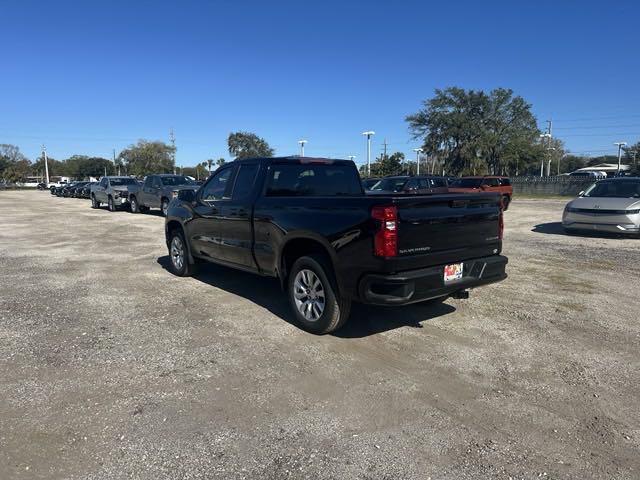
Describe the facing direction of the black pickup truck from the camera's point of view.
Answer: facing away from the viewer and to the left of the viewer

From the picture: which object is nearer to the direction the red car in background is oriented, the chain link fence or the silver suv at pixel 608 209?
the silver suv

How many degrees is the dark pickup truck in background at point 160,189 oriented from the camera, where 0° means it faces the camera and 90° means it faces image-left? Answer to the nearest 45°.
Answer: approximately 315°

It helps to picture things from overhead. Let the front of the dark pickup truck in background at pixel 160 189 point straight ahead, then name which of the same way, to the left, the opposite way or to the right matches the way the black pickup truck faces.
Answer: the opposite way

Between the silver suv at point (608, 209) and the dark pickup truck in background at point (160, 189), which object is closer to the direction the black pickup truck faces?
the dark pickup truck in background

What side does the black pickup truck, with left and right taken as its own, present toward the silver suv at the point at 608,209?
right

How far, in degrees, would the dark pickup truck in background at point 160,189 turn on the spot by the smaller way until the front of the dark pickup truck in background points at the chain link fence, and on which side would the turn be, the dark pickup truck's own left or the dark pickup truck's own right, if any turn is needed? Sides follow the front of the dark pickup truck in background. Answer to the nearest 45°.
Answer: approximately 90° to the dark pickup truck's own left

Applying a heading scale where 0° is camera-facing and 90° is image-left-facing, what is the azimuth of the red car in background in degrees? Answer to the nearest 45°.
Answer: approximately 45°

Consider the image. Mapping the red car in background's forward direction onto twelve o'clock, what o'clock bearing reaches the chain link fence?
The chain link fence is roughly at 5 o'clock from the red car in background.

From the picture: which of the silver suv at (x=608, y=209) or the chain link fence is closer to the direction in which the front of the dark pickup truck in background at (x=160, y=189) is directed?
the silver suv

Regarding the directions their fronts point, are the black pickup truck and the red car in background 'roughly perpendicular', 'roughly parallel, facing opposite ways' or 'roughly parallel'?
roughly perpendicular
